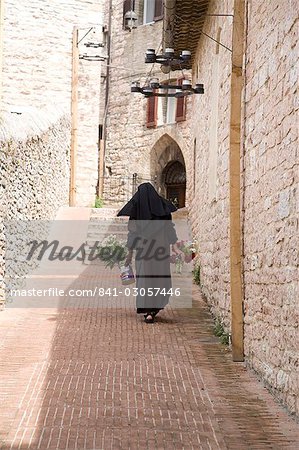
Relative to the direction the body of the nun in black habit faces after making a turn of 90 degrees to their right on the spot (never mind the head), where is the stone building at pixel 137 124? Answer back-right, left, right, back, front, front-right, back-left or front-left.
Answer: left

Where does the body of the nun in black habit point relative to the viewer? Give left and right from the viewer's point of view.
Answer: facing away from the viewer

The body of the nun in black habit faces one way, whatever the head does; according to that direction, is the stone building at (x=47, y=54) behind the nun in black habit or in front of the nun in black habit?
in front
